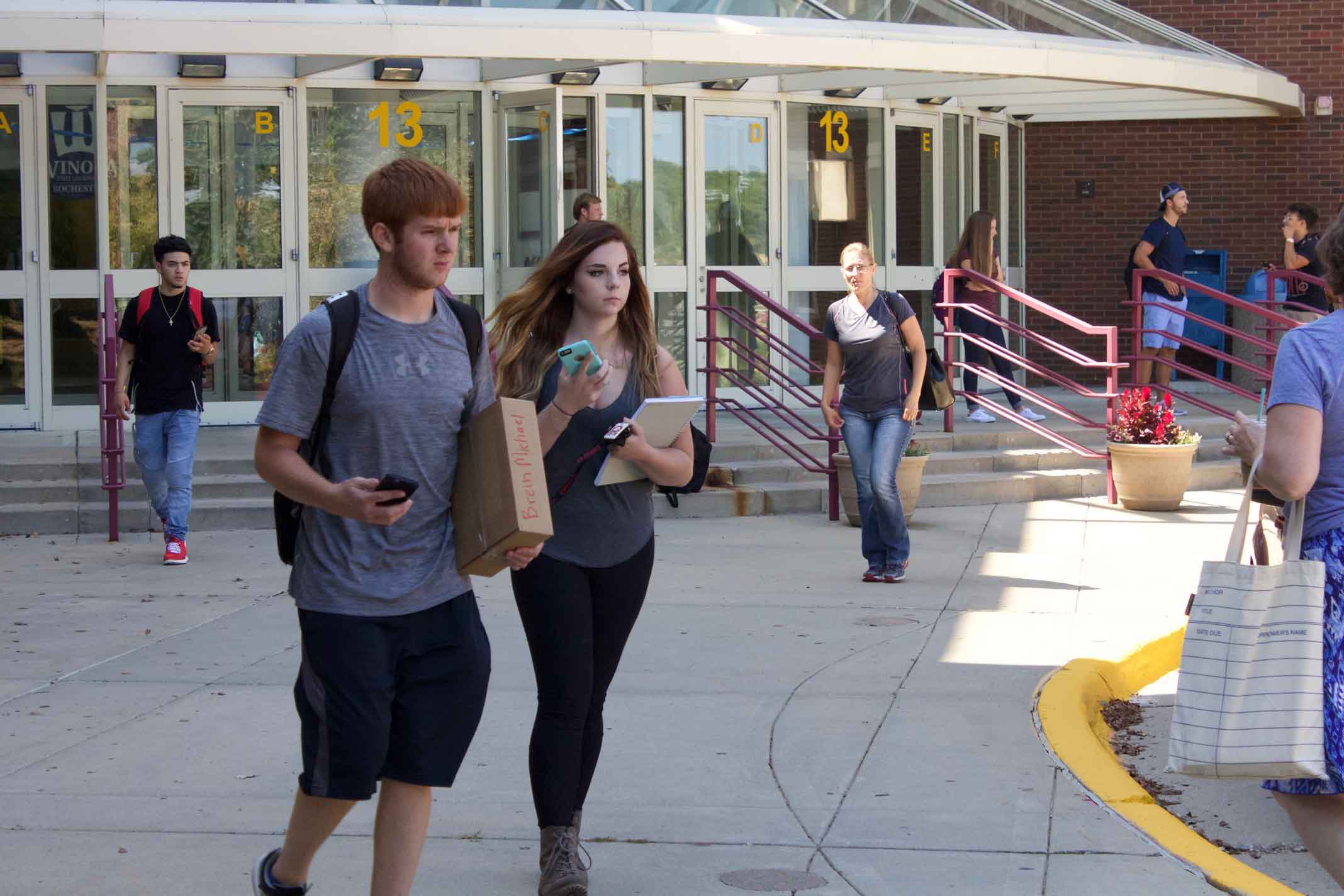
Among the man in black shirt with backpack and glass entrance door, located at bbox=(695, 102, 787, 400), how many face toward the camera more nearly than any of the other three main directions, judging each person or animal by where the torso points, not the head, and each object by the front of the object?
2

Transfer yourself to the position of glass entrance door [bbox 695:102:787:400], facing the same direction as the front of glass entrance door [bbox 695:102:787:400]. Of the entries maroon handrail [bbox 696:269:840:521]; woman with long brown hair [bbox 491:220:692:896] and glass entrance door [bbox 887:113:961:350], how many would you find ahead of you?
2

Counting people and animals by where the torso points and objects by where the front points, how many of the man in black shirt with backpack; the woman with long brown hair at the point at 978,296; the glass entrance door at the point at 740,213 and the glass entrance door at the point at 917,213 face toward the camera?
3

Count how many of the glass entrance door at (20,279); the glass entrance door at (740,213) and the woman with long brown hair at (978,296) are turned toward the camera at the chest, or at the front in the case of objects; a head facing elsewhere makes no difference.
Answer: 2

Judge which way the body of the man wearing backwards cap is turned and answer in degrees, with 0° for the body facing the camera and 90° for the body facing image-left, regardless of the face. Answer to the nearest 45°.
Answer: approximately 315°
